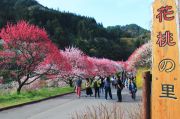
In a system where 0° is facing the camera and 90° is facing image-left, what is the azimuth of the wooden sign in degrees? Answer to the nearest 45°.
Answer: approximately 0°
